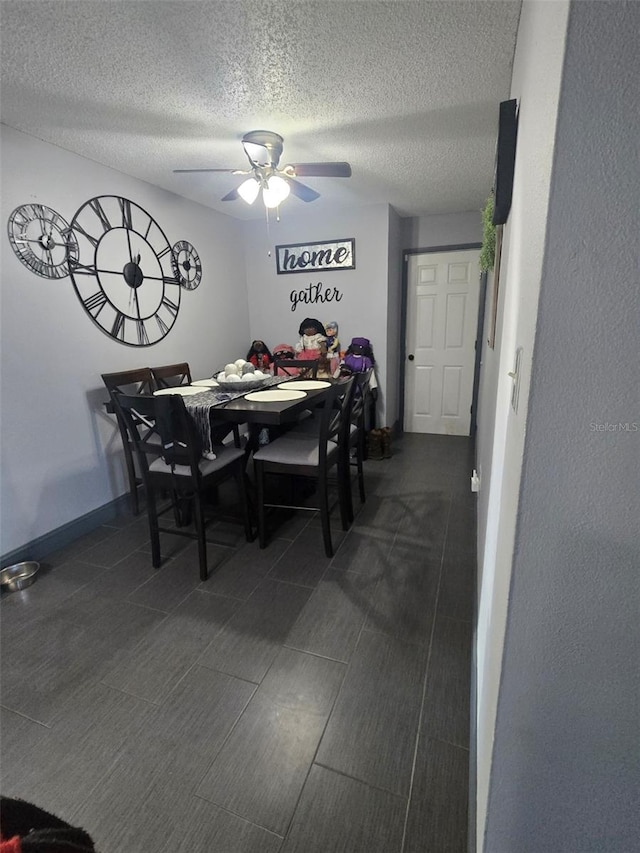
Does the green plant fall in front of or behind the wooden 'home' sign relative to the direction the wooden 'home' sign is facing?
in front

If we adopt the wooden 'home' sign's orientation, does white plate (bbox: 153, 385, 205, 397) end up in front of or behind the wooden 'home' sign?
in front

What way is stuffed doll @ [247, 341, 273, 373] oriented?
toward the camera

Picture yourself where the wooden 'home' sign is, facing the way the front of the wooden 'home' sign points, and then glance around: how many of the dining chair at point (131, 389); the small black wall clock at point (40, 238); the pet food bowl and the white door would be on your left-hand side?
1

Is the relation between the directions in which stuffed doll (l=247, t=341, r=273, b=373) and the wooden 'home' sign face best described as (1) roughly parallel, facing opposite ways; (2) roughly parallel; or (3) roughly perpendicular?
roughly parallel

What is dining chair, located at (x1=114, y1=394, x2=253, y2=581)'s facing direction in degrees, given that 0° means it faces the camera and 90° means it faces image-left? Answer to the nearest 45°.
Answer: approximately 225°

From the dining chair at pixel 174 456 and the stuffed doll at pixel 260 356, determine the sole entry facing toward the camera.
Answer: the stuffed doll

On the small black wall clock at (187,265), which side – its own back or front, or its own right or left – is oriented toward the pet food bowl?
right

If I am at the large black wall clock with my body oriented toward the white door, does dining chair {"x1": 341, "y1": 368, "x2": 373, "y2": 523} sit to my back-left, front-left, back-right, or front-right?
front-right

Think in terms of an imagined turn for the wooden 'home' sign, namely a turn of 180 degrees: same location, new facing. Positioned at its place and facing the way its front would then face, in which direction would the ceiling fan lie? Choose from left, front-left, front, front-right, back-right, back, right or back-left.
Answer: back

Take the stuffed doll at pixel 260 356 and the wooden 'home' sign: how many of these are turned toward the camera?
2

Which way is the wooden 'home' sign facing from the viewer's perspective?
toward the camera

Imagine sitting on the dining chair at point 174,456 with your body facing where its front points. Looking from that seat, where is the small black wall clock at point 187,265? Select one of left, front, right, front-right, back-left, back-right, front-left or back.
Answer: front-left

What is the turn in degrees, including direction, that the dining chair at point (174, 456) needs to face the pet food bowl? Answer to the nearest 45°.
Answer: approximately 135° to its left

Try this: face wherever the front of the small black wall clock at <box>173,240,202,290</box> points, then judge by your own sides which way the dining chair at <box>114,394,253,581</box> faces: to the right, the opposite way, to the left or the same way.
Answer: to the left

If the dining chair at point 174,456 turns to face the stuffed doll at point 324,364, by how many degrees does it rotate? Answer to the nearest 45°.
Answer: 0° — it already faces it

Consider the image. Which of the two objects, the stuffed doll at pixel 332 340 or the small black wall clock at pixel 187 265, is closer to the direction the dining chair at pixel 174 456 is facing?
the stuffed doll
